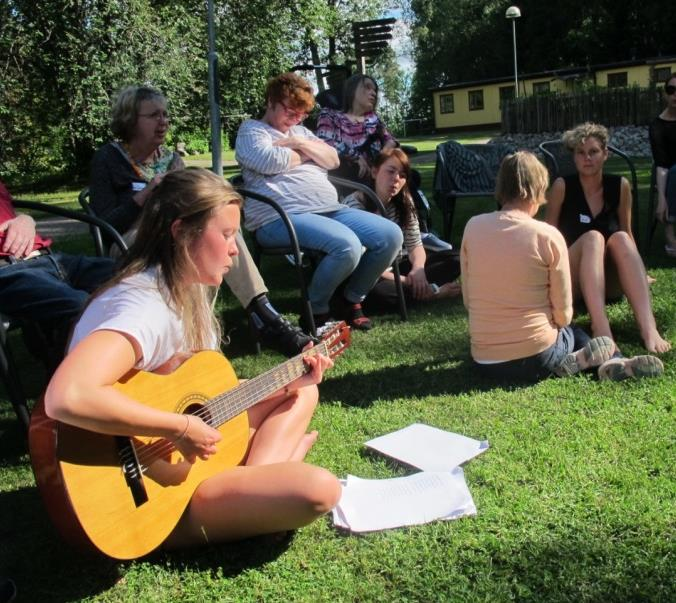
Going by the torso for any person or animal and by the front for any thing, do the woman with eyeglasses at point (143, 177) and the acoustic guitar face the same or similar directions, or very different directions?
same or similar directions

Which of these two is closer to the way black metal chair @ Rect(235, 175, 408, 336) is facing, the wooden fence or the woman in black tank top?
the woman in black tank top

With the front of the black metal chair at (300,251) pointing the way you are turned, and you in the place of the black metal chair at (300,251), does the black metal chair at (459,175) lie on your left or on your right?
on your left

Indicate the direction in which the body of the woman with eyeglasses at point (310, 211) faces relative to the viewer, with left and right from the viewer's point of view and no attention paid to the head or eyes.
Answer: facing the viewer and to the right of the viewer

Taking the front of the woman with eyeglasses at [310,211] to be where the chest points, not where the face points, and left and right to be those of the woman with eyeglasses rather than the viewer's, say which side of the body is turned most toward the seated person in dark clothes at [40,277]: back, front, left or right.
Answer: right

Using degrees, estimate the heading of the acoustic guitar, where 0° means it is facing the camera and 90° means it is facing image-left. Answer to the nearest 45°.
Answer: approximately 315°

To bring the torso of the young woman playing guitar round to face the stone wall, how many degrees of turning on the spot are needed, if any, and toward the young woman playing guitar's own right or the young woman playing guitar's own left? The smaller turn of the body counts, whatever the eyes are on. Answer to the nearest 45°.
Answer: approximately 45° to the young woman playing guitar's own left

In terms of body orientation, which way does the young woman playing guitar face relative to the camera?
to the viewer's right

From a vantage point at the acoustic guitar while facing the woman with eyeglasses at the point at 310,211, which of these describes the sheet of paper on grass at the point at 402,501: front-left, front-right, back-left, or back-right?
front-right

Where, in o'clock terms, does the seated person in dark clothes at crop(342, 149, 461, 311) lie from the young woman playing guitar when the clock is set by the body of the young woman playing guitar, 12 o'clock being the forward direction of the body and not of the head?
The seated person in dark clothes is roughly at 10 o'clock from the young woman playing guitar.

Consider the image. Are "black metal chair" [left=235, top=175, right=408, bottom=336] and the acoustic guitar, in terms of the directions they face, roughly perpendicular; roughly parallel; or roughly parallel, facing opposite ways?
roughly parallel
